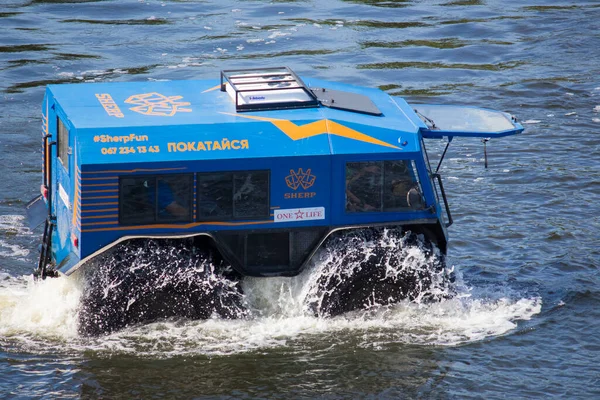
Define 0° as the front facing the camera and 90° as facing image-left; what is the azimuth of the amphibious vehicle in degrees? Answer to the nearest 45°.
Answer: approximately 270°
